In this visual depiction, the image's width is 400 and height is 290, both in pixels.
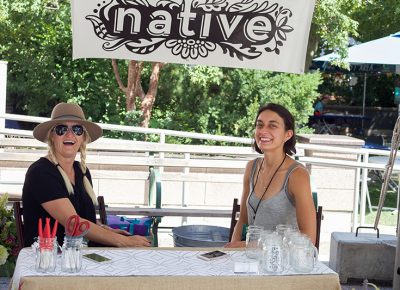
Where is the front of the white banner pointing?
toward the camera

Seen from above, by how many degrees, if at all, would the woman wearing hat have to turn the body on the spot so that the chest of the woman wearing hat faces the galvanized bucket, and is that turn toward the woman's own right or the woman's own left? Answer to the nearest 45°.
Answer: approximately 90° to the woman's own left

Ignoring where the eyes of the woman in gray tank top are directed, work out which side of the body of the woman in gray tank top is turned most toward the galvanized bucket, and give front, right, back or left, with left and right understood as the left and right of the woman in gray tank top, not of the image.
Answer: right

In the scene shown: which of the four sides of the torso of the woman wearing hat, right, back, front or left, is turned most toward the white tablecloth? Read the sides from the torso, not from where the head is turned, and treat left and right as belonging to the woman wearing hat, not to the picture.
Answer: front

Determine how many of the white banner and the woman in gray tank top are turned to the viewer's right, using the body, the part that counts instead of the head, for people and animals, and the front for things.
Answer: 0

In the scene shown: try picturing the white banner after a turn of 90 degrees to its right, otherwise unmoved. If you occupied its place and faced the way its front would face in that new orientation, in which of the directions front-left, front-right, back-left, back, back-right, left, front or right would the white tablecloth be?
left

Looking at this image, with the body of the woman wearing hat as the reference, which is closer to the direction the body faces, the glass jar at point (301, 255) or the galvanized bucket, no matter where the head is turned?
the glass jar

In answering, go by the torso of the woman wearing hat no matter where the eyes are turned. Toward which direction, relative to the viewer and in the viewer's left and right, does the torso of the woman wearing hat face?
facing the viewer and to the right of the viewer

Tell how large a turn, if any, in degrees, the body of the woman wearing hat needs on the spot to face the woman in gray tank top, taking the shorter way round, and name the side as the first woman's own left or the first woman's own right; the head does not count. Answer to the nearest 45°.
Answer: approximately 45° to the first woman's own left

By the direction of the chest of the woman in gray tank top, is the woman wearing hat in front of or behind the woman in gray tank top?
in front

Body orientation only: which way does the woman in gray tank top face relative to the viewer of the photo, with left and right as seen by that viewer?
facing the viewer and to the left of the viewer

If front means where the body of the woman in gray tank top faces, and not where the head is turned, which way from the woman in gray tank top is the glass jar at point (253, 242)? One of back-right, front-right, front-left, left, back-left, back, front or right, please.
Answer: front-left
